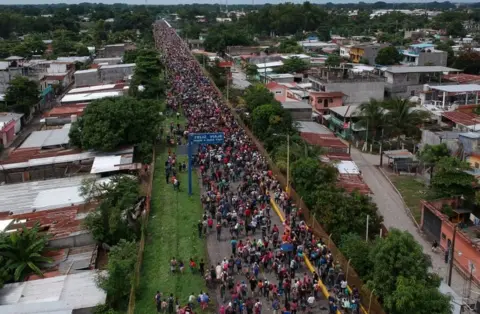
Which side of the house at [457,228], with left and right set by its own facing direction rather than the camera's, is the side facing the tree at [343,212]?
front

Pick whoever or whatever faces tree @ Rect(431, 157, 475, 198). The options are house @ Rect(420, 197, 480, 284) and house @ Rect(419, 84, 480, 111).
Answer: house @ Rect(419, 84, 480, 111)

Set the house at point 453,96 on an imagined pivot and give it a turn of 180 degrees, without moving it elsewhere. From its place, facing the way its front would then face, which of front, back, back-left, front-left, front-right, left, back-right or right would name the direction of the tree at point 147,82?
left

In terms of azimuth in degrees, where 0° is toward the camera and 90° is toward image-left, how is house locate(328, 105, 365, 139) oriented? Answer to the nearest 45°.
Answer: approximately 45°

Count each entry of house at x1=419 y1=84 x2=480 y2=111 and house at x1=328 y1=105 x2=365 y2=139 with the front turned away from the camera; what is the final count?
0

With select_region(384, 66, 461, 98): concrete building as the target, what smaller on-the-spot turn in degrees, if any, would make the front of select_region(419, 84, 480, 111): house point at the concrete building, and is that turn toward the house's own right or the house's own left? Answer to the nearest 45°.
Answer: approximately 135° to the house's own right

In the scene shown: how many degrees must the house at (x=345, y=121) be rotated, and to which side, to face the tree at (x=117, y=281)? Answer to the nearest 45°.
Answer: approximately 45° to its left

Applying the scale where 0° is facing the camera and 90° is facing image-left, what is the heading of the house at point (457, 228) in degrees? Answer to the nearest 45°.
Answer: approximately 45°

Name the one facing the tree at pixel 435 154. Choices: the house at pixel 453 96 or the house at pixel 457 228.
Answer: the house at pixel 453 96

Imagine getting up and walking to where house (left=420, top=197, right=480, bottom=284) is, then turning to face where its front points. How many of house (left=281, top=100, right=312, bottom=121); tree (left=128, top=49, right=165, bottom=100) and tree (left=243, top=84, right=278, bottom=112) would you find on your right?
3

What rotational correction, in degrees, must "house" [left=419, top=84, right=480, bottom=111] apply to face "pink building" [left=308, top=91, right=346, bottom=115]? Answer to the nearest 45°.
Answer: approximately 90° to its right

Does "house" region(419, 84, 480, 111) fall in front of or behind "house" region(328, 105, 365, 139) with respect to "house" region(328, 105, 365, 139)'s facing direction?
behind

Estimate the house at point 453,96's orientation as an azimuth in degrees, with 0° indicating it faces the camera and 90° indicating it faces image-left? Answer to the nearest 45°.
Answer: approximately 0°
